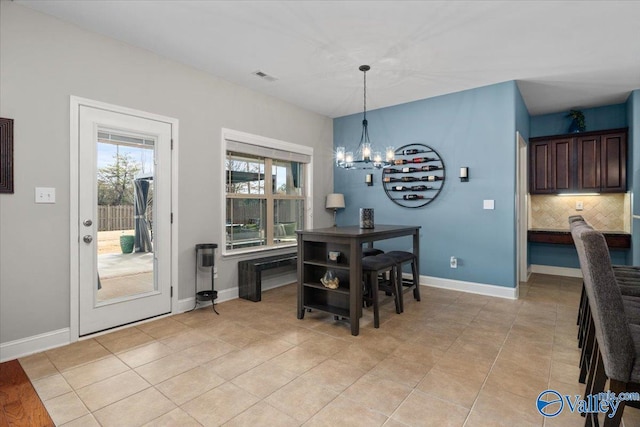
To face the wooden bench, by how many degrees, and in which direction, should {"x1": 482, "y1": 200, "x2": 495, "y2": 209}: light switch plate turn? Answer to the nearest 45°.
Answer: approximately 45° to its right

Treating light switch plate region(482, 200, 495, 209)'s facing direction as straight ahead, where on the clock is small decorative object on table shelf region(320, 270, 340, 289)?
The small decorative object on table shelf is roughly at 1 o'clock from the light switch plate.

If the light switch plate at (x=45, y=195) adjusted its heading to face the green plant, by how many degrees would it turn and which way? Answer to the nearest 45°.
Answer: approximately 90° to its left

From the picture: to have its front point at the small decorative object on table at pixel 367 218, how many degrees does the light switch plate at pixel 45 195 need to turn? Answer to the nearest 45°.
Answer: approximately 90° to its left

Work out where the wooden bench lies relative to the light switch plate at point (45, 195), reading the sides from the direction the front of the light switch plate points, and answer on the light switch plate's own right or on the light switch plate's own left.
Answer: on the light switch plate's own left

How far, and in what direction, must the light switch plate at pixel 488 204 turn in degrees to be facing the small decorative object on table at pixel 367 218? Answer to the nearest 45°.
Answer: approximately 45° to its right

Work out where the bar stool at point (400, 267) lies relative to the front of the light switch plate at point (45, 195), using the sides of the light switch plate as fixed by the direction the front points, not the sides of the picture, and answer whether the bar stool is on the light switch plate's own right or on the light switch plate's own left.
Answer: on the light switch plate's own left

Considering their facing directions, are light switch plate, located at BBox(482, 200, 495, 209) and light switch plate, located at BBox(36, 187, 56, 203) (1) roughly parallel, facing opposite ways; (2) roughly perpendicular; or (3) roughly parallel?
roughly perpendicular

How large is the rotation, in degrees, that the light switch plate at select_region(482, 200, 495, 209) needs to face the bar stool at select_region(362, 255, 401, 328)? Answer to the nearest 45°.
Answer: approximately 45° to its right

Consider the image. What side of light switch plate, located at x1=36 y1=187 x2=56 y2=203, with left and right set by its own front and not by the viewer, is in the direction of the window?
left

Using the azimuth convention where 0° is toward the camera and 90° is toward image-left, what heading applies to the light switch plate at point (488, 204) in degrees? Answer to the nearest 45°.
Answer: approximately 0°
